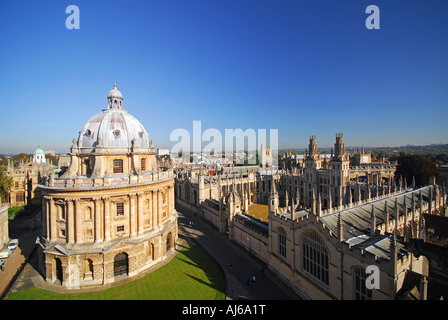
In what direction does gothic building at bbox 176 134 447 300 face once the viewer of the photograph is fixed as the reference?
facing the viewer and to the left of the viewer

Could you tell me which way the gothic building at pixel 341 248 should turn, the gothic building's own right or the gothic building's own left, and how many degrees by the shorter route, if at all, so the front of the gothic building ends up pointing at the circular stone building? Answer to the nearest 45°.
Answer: approximately 45° to the gothic building's own right
